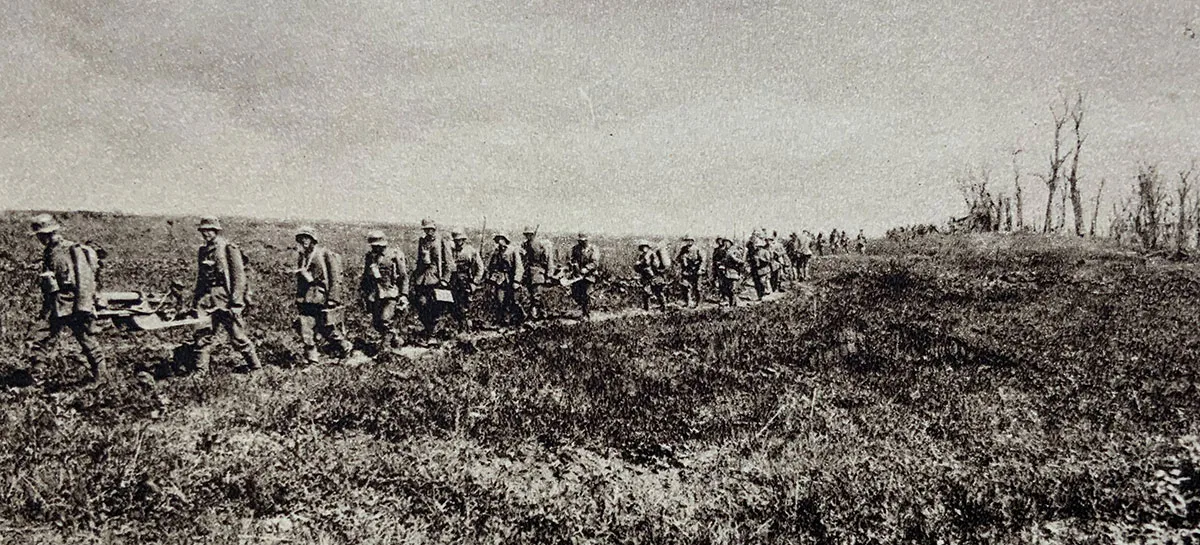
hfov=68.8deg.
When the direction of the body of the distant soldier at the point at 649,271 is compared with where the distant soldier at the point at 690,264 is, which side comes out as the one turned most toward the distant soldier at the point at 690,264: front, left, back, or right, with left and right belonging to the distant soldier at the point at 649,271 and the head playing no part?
back

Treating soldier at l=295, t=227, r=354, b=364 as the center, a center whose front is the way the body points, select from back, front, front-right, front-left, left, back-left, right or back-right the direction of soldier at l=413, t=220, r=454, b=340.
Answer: back

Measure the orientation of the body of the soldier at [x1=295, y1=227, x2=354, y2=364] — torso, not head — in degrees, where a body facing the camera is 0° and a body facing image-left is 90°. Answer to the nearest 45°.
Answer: approximately 45°

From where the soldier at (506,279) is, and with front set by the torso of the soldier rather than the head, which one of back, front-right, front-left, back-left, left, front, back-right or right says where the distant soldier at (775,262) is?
back

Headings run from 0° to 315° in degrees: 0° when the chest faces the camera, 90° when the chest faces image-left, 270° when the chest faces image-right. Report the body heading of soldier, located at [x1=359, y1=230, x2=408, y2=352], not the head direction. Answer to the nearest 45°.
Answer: approximately 45°

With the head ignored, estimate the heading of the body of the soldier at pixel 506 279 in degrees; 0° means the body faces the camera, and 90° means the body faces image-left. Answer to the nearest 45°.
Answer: approximately 45°

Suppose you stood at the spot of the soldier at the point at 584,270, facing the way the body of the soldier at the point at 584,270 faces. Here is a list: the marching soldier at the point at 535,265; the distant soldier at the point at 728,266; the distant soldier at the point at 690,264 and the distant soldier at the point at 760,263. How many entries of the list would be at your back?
3

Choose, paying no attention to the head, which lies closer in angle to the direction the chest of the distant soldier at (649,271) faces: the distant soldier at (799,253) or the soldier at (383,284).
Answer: the soldier
